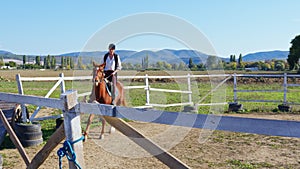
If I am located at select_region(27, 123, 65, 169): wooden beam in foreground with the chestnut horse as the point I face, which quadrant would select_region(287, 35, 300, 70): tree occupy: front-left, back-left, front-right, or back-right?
front-right

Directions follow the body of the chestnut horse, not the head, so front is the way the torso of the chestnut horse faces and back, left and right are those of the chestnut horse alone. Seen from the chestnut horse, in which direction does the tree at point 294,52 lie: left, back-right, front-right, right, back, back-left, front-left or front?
back

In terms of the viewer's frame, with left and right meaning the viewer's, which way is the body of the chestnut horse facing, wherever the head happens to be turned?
facing the viewer and to the left of the viewer

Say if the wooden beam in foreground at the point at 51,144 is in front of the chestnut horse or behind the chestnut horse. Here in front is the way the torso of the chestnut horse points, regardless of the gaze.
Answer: in front

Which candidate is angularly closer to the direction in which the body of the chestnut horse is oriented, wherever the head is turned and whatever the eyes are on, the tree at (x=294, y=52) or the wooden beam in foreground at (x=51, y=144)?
the wooden beam in foreground
